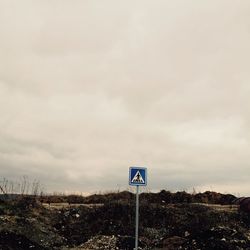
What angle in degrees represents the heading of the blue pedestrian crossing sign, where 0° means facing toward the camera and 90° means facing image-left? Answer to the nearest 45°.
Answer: approximately 0°

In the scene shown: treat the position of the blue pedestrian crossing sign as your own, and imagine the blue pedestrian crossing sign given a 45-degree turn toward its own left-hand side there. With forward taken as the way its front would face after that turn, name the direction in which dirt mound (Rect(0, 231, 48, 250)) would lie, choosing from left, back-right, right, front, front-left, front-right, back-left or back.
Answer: back
